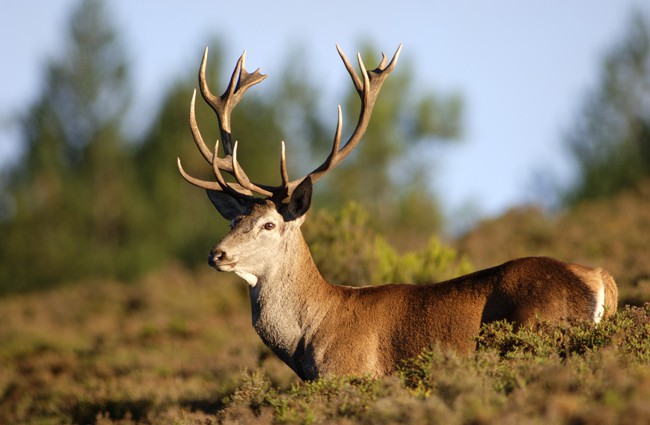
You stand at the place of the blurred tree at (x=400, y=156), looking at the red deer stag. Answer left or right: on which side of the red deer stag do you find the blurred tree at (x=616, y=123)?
left

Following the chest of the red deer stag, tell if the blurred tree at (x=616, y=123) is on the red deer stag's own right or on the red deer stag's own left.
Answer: on the red deer stag's own right

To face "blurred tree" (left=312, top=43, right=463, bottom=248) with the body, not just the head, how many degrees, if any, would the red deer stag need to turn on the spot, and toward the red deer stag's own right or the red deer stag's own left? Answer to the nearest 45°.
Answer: approximately 90° to the red deer stag's own right

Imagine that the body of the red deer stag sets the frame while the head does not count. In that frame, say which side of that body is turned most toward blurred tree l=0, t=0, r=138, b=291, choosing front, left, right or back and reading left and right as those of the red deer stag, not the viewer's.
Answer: right

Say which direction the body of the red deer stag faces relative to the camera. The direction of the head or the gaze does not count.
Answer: to the viewer's left
